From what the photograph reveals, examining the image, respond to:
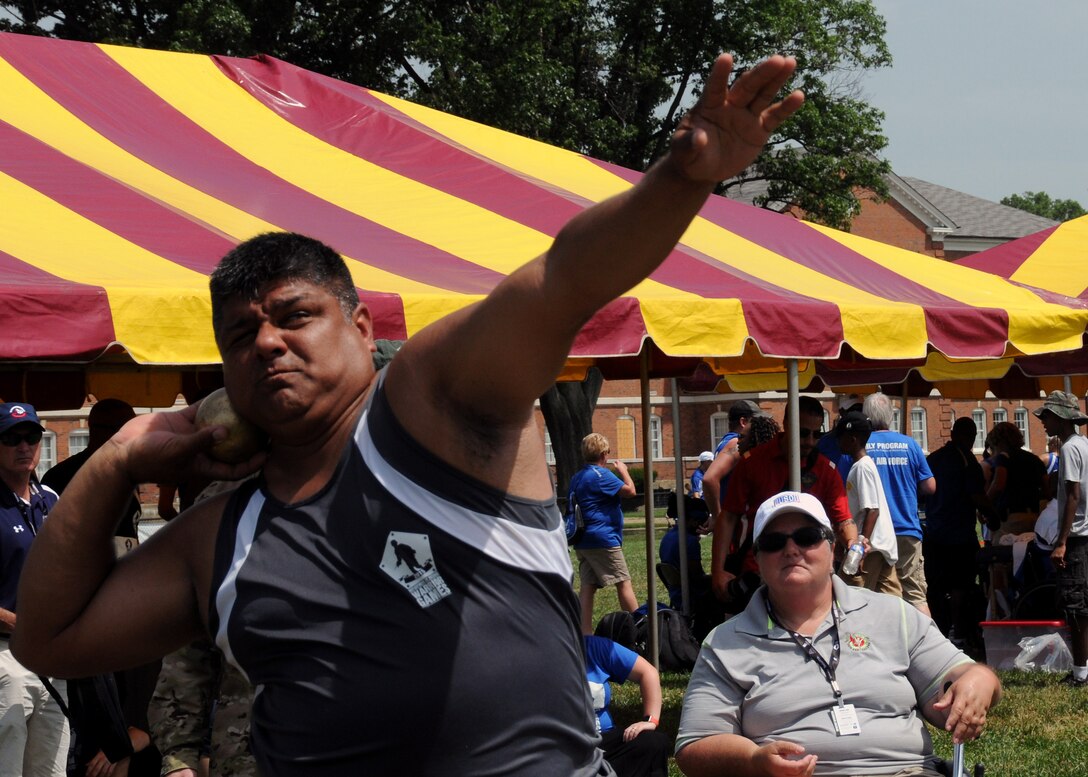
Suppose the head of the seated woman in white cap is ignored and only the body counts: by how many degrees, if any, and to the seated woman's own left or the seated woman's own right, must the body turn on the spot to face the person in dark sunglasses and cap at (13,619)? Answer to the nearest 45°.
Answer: approximately 90° to the seated woman's own right

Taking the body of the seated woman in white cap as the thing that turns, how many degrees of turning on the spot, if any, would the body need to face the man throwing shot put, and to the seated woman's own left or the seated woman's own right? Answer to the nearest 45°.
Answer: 0° — they already face them

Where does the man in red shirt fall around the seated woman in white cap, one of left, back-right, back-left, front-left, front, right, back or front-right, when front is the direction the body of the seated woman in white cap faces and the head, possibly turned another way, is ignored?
back

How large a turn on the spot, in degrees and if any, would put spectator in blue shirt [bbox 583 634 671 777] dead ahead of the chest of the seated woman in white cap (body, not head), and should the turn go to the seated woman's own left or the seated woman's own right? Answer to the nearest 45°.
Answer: approximately 135° to the seated woman's own right

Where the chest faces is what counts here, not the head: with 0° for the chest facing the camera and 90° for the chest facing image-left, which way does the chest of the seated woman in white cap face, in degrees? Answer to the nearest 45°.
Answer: approximately 0°
